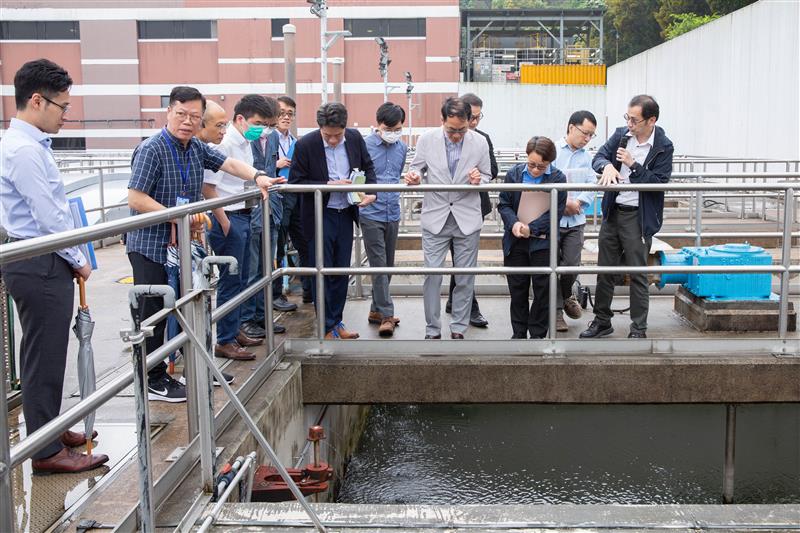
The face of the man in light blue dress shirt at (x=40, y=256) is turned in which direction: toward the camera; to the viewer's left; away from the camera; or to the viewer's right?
to the viewer's right

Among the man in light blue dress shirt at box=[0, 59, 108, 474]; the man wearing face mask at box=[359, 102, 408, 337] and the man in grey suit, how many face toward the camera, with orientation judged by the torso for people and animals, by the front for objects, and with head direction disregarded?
2

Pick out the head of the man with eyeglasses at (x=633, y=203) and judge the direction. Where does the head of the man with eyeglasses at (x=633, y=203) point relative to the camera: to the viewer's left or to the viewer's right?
to the viewer's left

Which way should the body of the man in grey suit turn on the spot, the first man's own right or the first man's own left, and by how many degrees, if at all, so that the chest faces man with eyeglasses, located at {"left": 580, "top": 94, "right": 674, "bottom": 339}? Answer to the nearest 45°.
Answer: approximately 90° to the first man's own left

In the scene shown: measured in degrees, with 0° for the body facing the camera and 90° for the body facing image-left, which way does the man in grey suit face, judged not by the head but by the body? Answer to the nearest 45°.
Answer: approximately 0°

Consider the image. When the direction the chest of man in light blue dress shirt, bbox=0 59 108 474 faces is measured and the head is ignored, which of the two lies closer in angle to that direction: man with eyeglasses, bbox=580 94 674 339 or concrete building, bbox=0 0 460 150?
the man with eyeglasses

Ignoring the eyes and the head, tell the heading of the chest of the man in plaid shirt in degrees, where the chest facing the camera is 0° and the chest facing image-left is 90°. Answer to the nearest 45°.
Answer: approximately 315°

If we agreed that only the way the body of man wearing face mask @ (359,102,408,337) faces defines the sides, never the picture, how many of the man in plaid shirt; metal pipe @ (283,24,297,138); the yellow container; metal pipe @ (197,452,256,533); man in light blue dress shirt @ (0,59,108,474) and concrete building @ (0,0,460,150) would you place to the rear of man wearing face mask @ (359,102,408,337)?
3

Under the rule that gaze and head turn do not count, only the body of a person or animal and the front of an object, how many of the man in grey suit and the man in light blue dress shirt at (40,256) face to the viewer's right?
1
